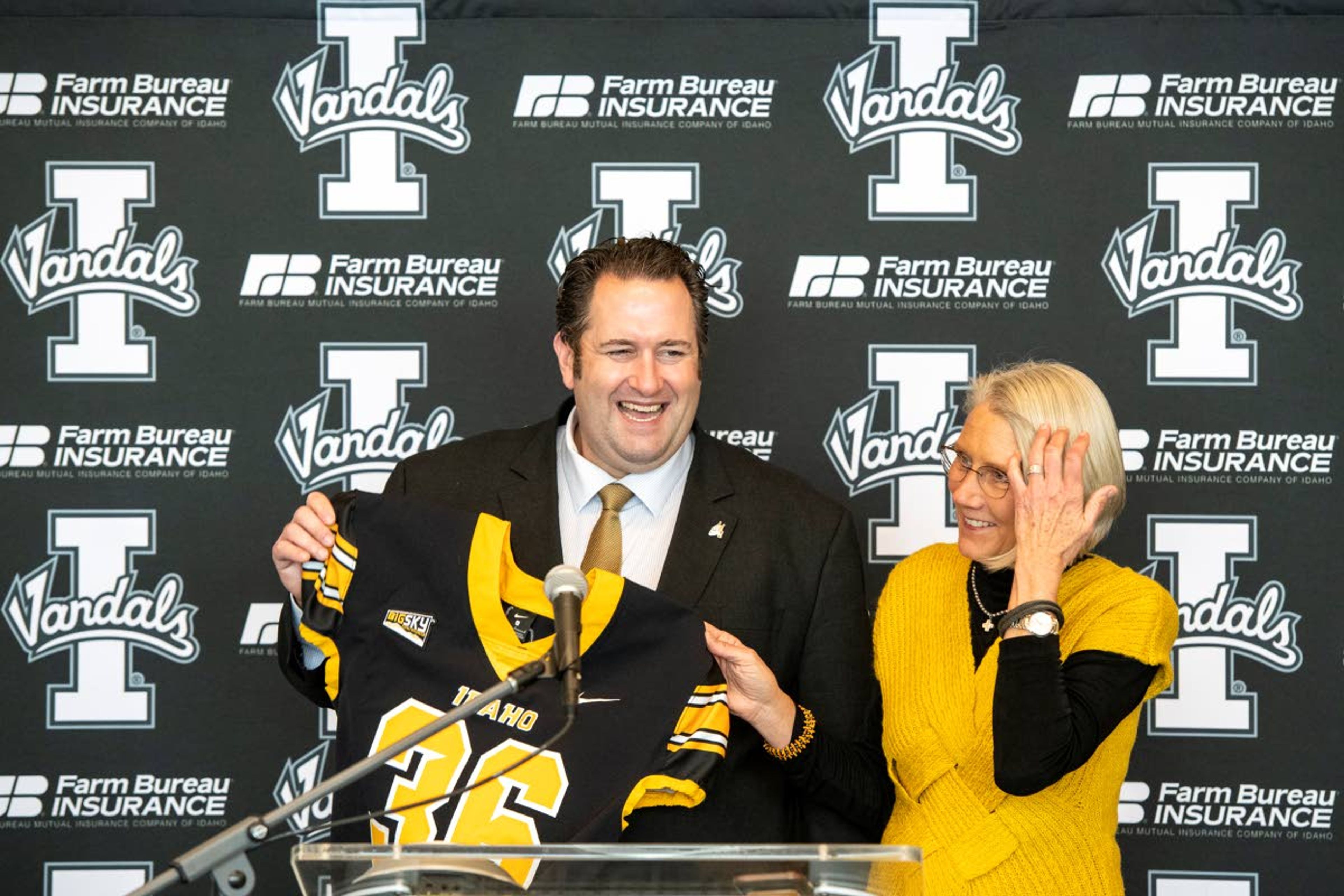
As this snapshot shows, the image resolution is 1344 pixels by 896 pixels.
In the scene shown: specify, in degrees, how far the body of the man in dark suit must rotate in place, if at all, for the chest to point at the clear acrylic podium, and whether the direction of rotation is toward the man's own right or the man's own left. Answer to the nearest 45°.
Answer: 0° — they already face it

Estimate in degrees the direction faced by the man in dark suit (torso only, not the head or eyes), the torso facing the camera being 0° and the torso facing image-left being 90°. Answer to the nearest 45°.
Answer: approximately 0°

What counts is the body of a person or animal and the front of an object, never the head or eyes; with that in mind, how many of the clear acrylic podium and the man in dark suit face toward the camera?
2

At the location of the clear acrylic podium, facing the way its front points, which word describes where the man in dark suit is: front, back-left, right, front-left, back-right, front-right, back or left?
back
